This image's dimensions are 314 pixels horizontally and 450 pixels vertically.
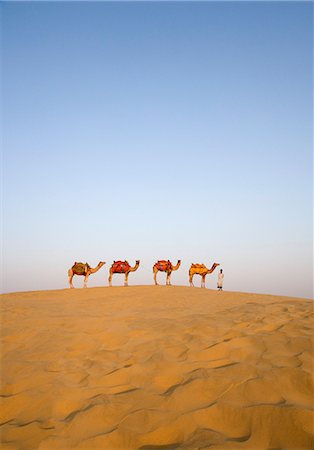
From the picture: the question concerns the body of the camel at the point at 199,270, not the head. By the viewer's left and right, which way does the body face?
facing to the right of the viewer

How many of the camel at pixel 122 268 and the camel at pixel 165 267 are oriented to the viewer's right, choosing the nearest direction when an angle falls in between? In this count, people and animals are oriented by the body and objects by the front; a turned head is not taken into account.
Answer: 2

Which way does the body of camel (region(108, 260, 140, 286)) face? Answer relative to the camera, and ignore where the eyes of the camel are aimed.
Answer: to the viewer's right

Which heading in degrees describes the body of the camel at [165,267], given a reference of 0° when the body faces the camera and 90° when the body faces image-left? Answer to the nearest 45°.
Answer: approximately 270°

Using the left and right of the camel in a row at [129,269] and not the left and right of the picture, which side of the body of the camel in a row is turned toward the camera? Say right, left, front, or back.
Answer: right

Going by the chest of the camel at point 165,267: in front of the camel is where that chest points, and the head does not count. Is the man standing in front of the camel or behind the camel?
in front

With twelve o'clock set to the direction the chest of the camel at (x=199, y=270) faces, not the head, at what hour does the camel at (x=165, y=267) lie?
the camel at (x=165, y=267) is roughly at 6 o'clock from the camel at (x=199, y=270).

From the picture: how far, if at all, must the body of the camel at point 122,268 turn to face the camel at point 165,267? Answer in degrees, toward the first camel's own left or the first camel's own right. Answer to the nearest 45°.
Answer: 0° — it already faces it

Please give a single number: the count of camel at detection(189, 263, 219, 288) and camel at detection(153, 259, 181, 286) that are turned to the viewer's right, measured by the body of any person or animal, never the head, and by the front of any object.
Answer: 2

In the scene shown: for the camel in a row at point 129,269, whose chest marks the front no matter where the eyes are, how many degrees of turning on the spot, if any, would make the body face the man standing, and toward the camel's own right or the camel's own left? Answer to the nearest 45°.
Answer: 0° — it already faces them

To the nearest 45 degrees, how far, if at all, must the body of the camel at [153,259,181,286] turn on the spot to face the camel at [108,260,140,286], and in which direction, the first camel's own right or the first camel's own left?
approximately 180°
